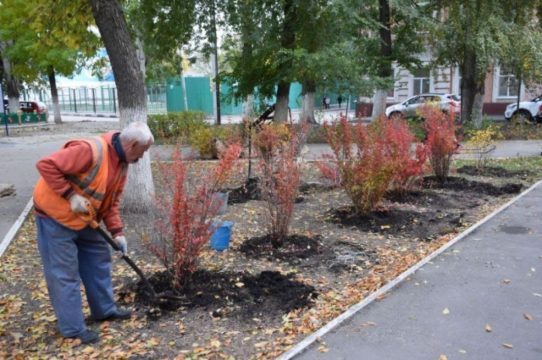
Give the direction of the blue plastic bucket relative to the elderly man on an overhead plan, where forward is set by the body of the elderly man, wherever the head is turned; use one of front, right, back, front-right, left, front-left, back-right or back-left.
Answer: front-left

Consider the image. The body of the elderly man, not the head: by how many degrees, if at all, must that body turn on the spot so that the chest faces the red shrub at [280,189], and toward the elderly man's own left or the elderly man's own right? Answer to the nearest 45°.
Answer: approximately 45° to the elderly man's own left

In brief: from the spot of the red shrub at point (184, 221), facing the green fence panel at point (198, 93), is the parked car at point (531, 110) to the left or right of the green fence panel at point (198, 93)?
right

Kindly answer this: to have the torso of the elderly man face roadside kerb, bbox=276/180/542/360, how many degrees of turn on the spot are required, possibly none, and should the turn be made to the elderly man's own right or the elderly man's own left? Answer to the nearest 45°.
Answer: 0° — they already face it

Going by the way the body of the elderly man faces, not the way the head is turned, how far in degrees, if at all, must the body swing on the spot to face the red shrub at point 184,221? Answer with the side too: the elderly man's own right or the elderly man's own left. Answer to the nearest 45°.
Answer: approximately 45° to the elderly man's own left

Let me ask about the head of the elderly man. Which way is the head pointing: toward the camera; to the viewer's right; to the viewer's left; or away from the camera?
to the viewer's right

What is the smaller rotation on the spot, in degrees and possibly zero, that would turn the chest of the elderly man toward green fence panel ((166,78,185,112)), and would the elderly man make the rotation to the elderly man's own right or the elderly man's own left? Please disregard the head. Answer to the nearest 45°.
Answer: approximately 90° to the elderly man's own left

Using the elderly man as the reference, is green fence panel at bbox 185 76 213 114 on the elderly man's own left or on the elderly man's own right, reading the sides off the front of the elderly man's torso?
on the elderly man's own left

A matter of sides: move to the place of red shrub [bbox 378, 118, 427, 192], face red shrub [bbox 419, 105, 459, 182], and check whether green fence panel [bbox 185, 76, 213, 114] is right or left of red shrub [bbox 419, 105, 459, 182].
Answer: left

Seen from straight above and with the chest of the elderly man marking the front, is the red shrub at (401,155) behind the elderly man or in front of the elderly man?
in front

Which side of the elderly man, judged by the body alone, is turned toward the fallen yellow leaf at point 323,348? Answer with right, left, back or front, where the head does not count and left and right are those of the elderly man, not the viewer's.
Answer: front

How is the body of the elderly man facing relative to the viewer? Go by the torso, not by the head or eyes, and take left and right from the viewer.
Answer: facing to the right of the viewer

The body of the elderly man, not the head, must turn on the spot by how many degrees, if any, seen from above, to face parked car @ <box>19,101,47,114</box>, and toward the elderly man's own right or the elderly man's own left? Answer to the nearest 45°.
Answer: approximately 90° to the elderly man's own left
